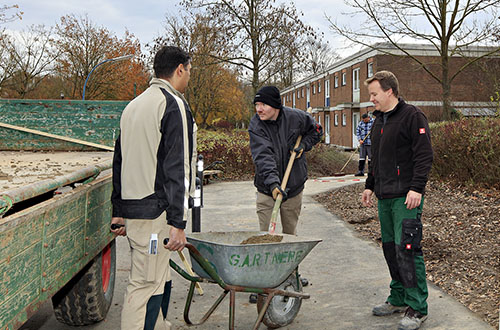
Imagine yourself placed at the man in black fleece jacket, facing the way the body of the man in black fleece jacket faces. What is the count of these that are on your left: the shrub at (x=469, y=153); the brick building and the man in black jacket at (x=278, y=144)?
0

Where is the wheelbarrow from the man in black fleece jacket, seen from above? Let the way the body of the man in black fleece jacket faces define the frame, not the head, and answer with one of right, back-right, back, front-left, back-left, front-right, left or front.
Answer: front

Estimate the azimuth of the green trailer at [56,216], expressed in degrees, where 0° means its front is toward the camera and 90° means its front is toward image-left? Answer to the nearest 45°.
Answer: approximately 135°

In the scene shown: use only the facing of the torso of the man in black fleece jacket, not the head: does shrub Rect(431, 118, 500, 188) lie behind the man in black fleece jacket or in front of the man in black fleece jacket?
behind

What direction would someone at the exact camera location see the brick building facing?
facing the viewer and to the left of the viewer

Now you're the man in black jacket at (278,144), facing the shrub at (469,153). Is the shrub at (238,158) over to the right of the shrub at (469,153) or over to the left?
left

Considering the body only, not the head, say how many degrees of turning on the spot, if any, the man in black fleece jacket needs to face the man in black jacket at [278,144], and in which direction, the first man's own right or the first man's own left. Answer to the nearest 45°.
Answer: approximately 45° to the first man's own right

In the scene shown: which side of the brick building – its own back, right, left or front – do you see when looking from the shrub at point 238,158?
front

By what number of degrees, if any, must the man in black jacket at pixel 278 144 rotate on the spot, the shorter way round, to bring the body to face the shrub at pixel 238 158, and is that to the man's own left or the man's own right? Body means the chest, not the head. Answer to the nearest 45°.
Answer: approximately 180°

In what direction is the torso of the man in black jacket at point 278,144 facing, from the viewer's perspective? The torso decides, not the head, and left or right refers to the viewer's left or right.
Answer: facing the viewer

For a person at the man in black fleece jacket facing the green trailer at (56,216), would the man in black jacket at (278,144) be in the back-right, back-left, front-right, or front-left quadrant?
front-right

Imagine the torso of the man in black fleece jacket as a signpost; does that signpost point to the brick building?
no

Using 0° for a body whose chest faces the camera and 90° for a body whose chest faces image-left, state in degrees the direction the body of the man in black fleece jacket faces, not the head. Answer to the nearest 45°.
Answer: approximately 45°

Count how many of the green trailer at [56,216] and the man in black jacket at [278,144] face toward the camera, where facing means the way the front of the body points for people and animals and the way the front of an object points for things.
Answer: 1

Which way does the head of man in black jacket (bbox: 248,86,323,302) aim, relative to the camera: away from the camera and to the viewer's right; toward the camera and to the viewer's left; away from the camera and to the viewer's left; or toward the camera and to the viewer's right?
toward the camera and to the viewer's left

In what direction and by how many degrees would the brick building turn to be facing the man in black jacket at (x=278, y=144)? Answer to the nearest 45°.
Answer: approximately 45° to its left

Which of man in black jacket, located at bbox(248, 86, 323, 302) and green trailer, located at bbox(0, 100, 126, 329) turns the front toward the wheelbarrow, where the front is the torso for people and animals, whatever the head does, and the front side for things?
the man in black jacket

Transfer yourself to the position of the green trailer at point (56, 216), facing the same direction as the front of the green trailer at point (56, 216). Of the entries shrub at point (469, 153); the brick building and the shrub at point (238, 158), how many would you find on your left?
0
